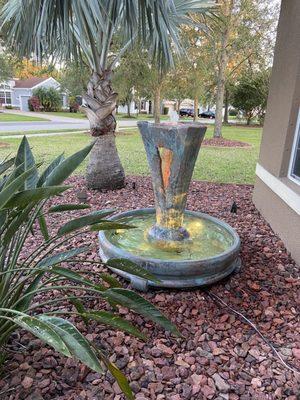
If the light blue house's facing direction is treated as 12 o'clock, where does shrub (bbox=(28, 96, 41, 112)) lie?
The shrub is roughly at 1 o'clock from the light blue house.

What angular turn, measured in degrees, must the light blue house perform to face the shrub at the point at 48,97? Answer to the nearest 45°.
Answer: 0° — it already faces it

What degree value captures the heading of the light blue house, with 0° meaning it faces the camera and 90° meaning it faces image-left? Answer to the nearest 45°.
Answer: approximately 315°

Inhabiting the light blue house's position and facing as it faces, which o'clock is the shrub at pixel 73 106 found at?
The shrub is roughly at 9 o'clock from the light blue house.
